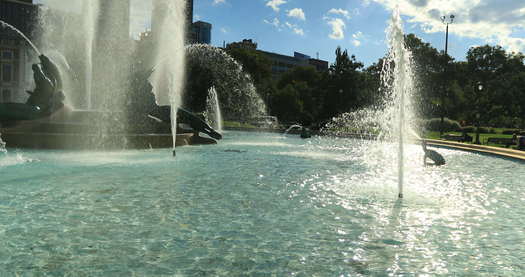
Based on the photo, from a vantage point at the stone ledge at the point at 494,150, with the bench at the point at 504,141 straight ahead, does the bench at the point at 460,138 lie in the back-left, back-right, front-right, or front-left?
front-left

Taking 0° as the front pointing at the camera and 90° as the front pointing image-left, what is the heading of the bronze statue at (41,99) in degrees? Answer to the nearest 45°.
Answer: approximately 90°

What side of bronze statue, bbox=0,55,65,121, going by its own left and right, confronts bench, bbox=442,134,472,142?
back

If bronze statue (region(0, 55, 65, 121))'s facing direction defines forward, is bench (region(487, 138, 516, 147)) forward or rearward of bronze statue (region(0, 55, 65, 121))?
rearward
